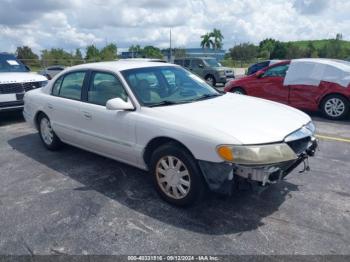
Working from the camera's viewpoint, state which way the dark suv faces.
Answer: facing the viewer and to the right of the viewer

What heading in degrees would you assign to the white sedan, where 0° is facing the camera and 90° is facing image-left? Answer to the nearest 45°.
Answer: approximately 315°

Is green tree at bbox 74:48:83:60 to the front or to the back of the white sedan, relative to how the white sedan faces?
to the back

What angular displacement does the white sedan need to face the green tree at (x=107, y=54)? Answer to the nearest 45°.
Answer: approximately 135° to its left

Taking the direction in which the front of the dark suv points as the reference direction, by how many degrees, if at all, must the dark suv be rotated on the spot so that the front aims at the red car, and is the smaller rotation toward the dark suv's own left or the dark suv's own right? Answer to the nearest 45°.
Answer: approximately 45° to the dark suv's own right

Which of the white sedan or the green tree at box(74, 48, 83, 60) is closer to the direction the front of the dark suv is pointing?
the white sedan

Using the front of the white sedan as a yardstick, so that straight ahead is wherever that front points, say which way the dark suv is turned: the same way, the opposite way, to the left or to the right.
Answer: the same way

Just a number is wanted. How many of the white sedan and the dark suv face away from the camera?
0

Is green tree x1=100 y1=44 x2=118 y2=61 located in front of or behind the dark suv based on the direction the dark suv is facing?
behind

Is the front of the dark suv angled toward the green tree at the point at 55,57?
no

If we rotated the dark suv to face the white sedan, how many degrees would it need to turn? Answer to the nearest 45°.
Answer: approximately 45° to its right

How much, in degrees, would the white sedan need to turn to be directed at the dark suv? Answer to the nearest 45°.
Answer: approximately 135° to its left

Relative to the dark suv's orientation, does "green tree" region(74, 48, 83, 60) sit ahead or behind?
behind

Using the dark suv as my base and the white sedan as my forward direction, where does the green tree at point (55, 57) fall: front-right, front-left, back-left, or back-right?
back-right

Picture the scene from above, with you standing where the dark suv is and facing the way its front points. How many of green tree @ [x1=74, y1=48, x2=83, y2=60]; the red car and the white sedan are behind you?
1
